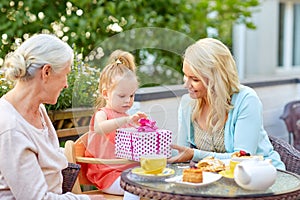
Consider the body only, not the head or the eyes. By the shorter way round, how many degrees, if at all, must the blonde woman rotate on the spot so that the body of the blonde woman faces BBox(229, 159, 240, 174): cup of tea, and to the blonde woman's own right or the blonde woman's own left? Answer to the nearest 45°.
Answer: approximately 45° to the blonde woman's own left

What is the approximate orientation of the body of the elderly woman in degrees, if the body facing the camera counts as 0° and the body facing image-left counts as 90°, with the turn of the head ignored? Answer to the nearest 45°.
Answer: approximately 270°

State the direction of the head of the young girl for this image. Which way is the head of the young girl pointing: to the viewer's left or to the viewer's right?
to the viewer's right

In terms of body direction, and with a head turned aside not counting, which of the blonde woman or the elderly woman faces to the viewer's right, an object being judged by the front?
the elderly woman

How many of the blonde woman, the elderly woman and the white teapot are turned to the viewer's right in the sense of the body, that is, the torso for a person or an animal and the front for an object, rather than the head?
1

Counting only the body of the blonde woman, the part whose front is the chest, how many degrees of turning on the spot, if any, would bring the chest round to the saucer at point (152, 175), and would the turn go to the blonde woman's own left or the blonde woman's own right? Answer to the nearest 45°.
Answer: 0° — they already face it

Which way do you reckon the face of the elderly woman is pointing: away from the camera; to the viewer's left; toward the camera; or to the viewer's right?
to the viewer's right

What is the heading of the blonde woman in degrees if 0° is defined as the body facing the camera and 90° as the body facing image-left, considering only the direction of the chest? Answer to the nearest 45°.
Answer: approximately 45°
